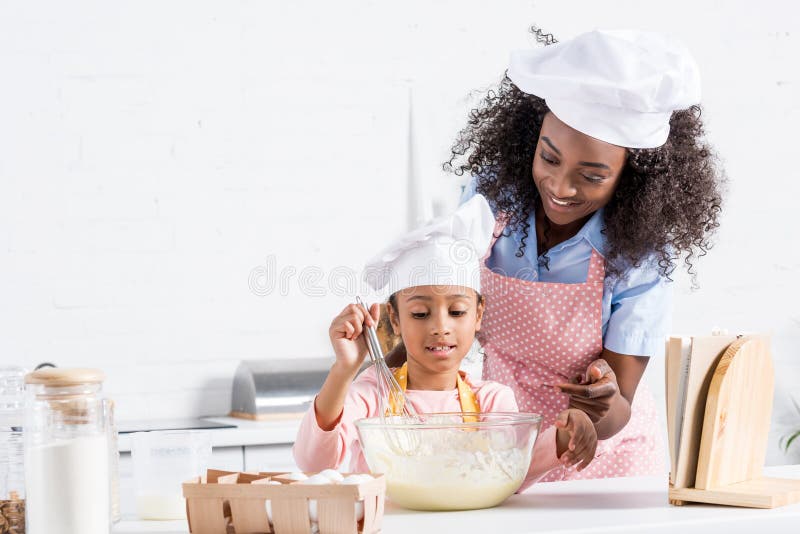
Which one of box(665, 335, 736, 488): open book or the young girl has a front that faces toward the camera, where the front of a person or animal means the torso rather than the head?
the young girl

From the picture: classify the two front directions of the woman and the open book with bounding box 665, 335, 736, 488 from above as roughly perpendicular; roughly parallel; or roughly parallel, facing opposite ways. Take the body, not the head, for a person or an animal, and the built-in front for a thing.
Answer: roughly perpendicular

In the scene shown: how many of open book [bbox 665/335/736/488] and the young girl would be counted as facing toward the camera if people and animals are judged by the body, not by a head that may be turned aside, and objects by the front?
1

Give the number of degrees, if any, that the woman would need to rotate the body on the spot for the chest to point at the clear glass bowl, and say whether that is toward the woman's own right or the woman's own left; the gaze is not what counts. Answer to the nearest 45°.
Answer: approximately 45° to the woman's own left

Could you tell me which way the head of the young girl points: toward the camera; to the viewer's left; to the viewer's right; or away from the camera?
toward the camera

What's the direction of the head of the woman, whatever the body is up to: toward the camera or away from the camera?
toward the camera

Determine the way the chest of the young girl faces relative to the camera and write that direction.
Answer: toward the camera

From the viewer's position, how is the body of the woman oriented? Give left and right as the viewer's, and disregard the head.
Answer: facing the viewer and to the left of the viewer

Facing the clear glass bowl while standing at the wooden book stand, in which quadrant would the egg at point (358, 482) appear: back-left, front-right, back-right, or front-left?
front-left
